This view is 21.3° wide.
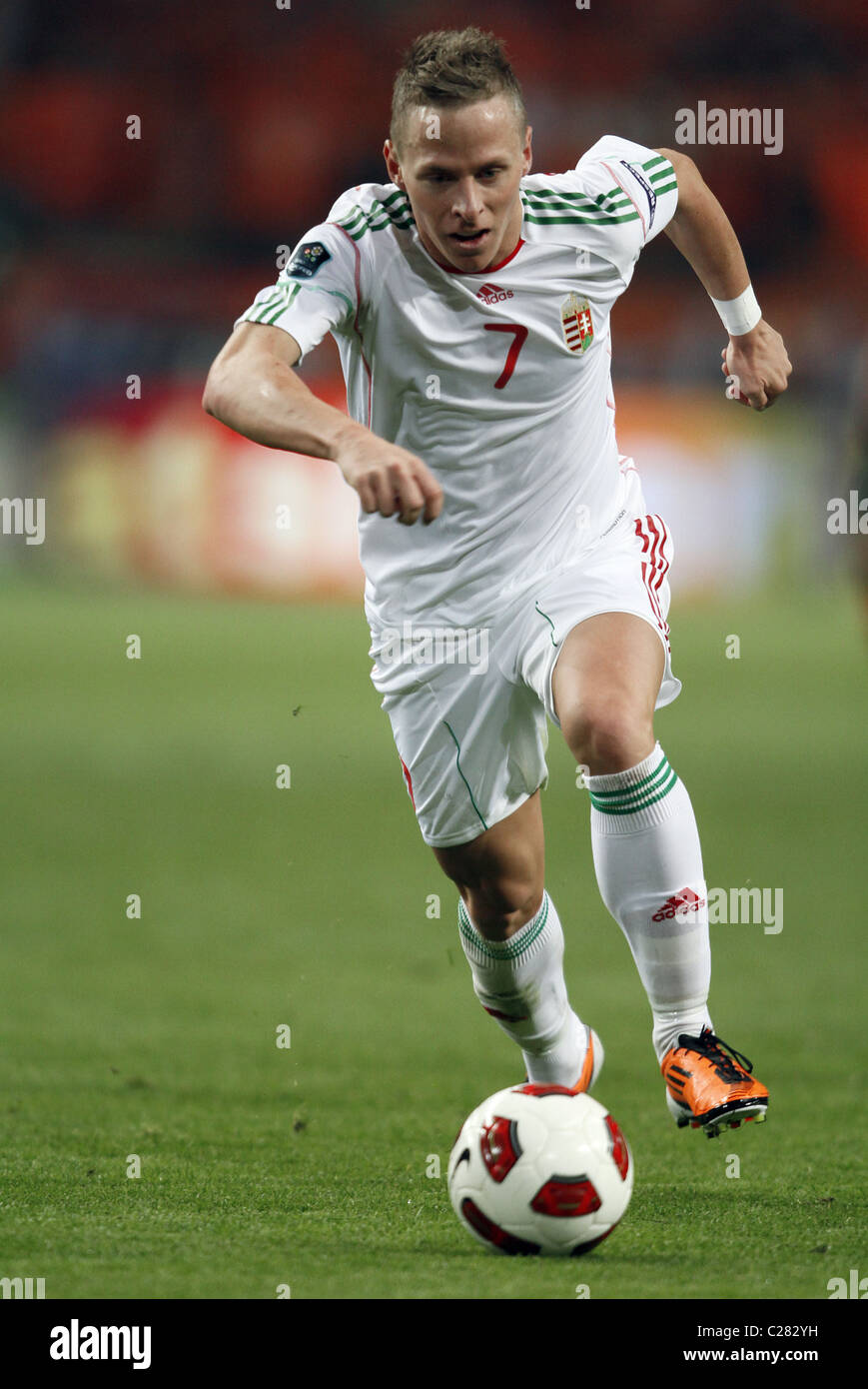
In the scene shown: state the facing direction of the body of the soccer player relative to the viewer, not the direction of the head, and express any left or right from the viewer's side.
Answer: facing the viewer

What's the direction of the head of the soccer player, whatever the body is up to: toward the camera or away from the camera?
toward the camera
